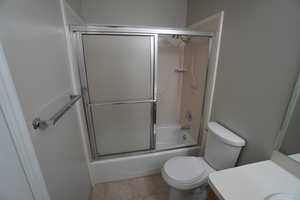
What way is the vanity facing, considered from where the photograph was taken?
facing the viewer and to the left of the viewer

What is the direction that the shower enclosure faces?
toward the camera

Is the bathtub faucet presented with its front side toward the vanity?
no

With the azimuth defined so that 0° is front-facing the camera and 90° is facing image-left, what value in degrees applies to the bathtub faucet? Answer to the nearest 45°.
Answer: approximately 90°

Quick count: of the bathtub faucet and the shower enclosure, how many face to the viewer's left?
1

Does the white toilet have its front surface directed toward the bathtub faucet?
no
